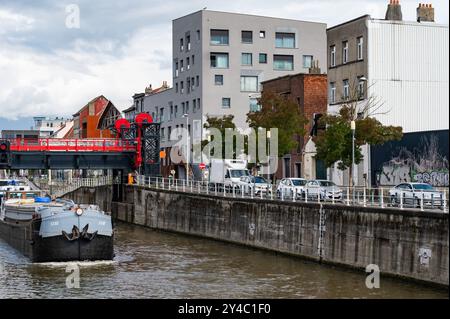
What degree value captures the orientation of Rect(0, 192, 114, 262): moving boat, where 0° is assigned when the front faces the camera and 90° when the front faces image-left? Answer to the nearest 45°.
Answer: approximately 315°

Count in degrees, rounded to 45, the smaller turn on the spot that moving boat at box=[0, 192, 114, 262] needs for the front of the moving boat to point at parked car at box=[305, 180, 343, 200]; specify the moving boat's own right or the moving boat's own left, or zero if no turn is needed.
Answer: approximately 45° to the moving boat's own left

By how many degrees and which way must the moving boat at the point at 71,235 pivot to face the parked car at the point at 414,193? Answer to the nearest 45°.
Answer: approximately 45° to its left
